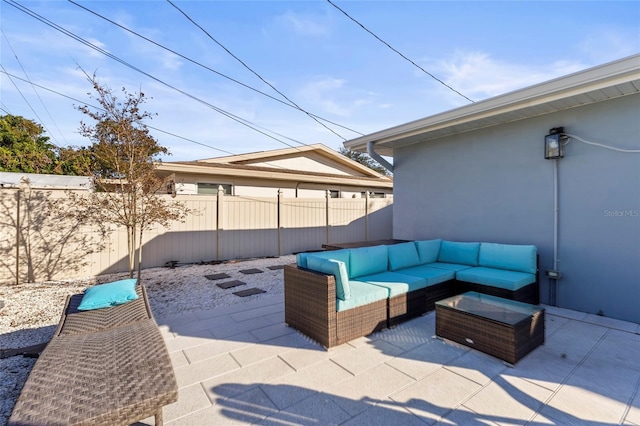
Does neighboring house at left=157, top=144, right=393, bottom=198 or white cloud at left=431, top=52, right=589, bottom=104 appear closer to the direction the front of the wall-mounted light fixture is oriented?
the neighboring house

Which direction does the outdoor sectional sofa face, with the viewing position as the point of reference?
facing the viewer and to the right of the viewer

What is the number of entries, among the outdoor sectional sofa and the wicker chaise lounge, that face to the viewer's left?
0

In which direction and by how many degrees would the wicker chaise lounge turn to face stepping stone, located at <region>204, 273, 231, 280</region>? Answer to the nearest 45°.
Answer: approximately 135° to its left

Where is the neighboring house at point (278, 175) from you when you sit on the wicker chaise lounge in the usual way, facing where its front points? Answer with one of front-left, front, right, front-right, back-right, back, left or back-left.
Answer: back-left

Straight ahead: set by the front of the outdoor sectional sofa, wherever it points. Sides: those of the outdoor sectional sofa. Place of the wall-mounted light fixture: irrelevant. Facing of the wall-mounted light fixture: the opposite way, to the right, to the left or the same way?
to the right

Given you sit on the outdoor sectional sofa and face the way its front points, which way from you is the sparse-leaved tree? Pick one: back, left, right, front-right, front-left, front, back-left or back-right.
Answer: back-right

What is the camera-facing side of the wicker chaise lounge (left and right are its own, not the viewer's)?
front

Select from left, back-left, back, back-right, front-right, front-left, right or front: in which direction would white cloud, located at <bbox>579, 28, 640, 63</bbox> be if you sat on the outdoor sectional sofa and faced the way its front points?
left

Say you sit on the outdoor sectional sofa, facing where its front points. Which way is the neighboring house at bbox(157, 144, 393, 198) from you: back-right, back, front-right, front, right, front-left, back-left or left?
back

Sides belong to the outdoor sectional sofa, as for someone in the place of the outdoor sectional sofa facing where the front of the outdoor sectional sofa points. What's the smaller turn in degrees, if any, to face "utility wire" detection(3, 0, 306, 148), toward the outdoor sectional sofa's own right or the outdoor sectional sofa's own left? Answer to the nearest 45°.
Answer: approximately 135° to the outdoor sectional sofa's own right

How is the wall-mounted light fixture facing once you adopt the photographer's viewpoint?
facing the viewer and to the left of the viewer

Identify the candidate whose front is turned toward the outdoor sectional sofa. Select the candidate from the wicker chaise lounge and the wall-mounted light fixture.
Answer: the wall-mounted light fixture

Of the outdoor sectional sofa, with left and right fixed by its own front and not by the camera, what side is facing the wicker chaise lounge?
right
